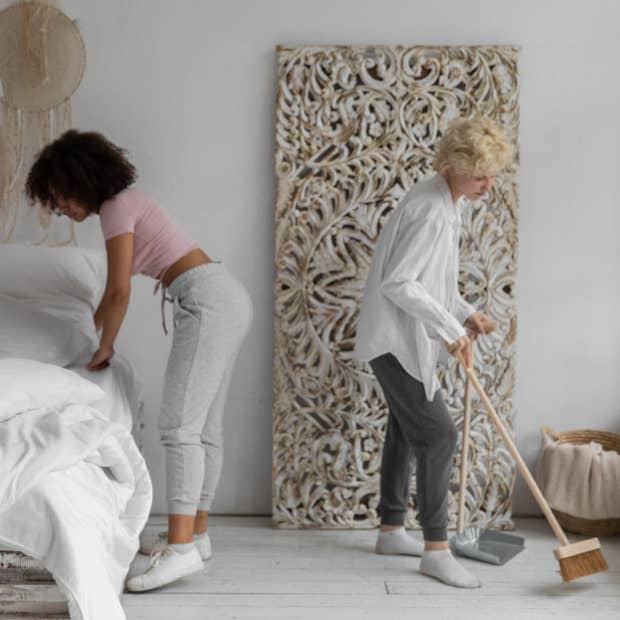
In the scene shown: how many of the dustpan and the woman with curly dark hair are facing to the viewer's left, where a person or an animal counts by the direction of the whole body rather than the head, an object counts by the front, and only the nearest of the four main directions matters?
1

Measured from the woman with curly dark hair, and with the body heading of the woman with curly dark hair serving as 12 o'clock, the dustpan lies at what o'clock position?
The dustpan is roughly at 6 o'clock from the woman with curly dark hair.

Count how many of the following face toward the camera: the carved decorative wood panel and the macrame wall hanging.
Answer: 2

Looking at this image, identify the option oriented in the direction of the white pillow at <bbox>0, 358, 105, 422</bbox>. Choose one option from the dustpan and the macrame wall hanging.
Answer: the macrame wall hanging

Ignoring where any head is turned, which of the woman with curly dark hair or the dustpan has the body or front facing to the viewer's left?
the woman with curly dark hair

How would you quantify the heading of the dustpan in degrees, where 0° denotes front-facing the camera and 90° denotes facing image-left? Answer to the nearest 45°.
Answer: approximately 315°

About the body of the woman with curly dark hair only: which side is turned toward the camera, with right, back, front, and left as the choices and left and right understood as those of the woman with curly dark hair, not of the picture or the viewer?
left

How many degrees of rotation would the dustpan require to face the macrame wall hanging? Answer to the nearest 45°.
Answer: approximately 135° to its right

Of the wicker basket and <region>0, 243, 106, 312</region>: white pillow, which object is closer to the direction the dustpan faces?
the wicker basket

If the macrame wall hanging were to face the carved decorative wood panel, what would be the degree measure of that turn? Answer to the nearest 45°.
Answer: approximately 90° to its left

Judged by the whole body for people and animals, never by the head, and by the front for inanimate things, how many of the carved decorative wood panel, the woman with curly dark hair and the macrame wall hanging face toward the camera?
2

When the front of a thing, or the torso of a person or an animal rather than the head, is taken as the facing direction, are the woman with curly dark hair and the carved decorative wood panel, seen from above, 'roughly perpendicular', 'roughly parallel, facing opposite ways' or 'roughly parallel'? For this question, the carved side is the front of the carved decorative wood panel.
roughly perpendicular
